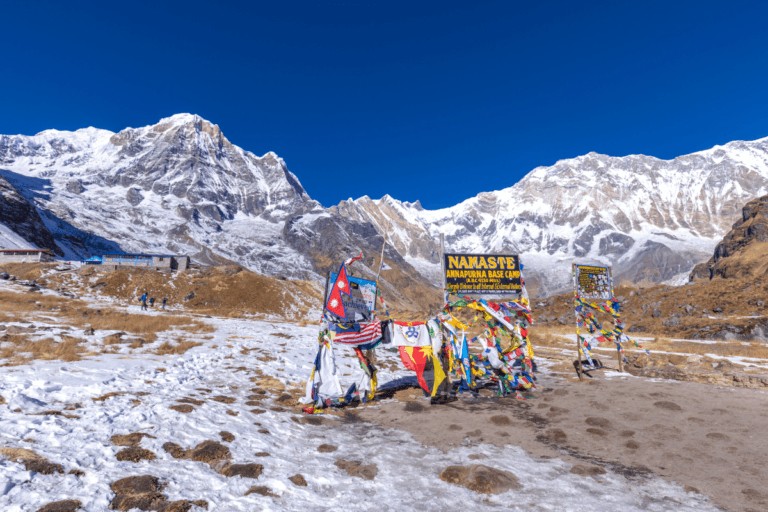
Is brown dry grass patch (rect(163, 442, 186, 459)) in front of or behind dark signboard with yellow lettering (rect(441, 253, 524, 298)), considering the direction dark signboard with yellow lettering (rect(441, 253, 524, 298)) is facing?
in front

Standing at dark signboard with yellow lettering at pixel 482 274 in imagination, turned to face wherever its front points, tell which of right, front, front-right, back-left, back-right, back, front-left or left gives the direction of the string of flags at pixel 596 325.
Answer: back-left

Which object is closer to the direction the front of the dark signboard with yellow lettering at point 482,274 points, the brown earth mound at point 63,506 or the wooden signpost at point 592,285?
the brown earth mound

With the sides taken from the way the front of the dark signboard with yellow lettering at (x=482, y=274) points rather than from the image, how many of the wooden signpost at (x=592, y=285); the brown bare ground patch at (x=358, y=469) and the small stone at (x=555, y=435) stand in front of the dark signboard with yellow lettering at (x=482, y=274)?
2

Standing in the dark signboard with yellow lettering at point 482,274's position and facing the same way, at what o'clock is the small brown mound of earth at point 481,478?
The small brown mound of earth is roughly at 12 o'clock from the dark signboard with yellow lettering.

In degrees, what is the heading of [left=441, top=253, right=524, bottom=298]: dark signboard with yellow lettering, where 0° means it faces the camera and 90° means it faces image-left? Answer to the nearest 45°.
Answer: approximately 0°

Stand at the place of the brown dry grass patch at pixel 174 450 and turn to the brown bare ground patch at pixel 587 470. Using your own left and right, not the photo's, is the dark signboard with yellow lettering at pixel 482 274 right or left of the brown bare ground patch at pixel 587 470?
left

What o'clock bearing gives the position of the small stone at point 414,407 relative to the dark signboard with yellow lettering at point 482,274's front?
The small stone is roughly at 1 o'clock from the dark signboard with yellow lettering.

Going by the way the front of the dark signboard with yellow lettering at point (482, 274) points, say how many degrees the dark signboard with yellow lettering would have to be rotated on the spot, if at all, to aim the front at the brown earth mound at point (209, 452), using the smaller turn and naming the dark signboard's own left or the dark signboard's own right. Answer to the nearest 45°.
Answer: approximately 45° to the dark signboard's own right

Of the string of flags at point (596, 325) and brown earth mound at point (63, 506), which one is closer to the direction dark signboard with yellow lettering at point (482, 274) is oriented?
the brown earth mound

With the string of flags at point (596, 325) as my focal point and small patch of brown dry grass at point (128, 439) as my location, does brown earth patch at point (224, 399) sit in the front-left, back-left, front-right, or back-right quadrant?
front-left

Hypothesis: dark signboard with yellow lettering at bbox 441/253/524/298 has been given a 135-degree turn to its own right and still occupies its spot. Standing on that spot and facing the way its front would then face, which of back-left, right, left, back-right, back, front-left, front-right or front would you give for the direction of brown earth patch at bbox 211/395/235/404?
left

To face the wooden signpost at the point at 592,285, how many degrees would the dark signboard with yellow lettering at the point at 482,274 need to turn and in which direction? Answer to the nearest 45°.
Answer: approximately 135° to its left

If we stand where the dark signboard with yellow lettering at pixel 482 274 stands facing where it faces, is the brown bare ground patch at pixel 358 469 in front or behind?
in front

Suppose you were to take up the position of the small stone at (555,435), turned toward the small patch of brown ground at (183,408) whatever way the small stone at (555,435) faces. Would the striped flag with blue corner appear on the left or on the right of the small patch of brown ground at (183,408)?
right

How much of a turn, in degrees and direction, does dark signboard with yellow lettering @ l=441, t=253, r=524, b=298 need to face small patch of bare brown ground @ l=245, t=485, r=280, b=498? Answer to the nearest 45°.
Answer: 0° — it already faces it
